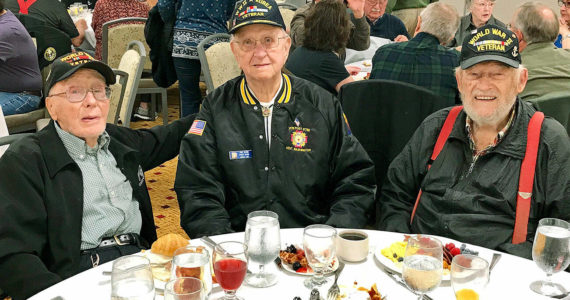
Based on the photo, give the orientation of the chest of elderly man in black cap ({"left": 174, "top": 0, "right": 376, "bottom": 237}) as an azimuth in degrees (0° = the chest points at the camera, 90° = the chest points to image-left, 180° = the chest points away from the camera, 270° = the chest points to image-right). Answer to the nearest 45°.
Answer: approximately 0°

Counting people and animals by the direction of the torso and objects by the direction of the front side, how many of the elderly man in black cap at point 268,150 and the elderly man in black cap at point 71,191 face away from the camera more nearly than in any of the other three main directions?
0

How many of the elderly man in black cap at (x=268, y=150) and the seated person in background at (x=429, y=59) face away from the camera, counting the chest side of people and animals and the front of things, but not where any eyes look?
1

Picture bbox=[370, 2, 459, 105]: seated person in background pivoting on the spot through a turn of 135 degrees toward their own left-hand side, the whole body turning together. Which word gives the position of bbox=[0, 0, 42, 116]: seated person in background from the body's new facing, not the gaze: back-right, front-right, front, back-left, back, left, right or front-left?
front-right

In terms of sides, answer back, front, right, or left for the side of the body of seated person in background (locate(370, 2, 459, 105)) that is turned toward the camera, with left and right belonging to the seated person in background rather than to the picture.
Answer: back

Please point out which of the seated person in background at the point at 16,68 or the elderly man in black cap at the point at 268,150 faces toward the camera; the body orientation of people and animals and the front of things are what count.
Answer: the elderly man in black cap

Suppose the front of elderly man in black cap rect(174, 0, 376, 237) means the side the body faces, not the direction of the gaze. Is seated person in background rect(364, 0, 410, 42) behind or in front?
behind

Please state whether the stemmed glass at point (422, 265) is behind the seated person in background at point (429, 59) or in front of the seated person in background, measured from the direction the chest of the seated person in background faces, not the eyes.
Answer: behind

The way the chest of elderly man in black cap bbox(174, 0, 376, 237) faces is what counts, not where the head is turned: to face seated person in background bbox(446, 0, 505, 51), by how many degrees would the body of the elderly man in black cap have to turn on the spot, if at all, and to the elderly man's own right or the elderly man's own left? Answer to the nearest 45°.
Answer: approximately 135° to the elderly man's own left

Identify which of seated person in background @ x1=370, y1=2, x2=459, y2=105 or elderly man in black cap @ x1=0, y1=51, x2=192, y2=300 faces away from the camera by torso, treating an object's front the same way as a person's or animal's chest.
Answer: the seated person in background

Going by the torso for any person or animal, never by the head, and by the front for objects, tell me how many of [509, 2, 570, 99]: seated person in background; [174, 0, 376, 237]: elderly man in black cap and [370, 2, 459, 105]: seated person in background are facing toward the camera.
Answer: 1

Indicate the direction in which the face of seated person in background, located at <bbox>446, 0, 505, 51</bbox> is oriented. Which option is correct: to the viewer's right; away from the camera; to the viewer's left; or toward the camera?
toward the camera

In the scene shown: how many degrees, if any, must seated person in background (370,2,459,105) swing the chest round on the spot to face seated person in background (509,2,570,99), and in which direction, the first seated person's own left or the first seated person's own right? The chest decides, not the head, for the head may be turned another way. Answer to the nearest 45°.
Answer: approximately 90° to the first seated person's own right

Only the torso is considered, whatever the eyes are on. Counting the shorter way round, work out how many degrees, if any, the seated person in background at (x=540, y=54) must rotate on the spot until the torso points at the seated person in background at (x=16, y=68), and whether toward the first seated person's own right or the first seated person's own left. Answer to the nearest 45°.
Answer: approximately 45° to the first seated person's own left

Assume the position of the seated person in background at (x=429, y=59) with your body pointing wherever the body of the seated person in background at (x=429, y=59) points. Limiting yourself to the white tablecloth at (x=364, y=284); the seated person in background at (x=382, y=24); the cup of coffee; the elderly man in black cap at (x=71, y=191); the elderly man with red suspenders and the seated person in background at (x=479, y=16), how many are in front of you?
2

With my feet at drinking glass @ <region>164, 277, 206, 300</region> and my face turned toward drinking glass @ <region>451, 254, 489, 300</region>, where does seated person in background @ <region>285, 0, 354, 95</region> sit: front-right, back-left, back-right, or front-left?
front-left
